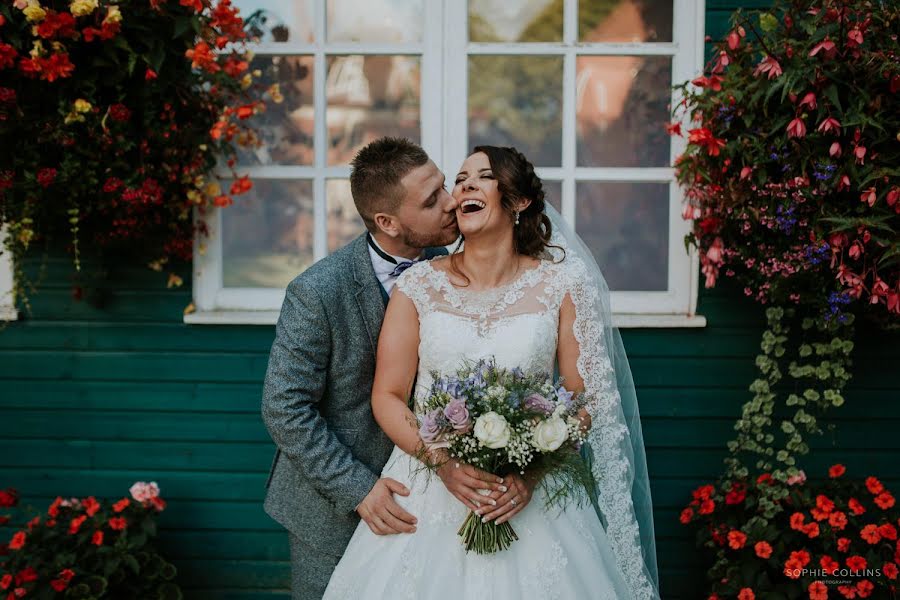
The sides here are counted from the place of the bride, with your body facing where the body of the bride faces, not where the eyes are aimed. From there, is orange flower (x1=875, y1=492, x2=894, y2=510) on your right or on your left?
on your left

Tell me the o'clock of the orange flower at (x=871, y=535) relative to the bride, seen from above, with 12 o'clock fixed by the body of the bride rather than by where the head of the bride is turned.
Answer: The orange flower is roughly at 8 o'clock from the bride.

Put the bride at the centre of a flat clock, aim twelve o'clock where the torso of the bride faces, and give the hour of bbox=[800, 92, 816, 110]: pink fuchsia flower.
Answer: The pink fuchsia flower is roughly at 8 o'clock from the bride.

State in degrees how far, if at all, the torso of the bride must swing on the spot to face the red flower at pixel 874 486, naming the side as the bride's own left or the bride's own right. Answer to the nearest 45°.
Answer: approximately 135° to the bride's own left

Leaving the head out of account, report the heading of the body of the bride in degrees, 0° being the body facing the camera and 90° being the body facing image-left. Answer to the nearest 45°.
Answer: approximately 0°

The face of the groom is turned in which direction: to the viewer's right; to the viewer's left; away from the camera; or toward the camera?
to the viewer's right

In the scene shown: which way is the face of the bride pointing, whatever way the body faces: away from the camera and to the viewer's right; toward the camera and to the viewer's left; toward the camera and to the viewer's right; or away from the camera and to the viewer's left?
toward the camera and to the viewer's left

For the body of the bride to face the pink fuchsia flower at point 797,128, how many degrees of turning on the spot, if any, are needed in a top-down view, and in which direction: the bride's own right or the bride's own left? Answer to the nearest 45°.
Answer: approximately 135° to the bride's own left

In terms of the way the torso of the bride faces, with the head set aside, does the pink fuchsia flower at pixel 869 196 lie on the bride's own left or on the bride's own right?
on the bride's own left

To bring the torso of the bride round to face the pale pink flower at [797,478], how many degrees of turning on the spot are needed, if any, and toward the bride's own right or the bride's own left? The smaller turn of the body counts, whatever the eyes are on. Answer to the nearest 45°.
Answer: approximately 135° to the bride's own left
